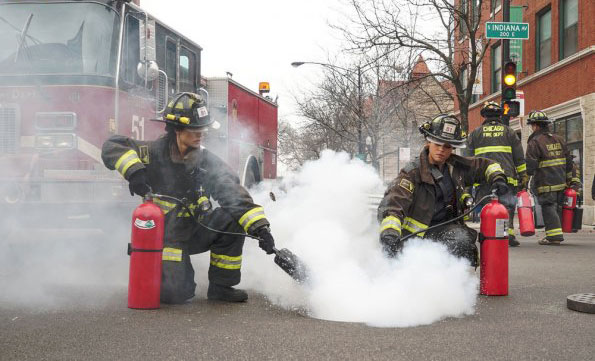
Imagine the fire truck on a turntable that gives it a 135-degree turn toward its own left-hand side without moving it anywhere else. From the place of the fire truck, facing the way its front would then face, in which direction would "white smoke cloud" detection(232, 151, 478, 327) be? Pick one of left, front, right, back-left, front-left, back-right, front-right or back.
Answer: front-right

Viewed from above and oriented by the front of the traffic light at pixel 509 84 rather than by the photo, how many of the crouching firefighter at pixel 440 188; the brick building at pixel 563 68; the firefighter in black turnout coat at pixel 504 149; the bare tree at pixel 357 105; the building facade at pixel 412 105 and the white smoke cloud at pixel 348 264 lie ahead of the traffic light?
3

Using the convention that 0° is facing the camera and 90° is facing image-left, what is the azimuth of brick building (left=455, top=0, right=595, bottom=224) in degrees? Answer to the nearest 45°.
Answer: approximately 45°

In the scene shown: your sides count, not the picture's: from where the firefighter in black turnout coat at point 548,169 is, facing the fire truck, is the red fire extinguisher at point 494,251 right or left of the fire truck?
left
